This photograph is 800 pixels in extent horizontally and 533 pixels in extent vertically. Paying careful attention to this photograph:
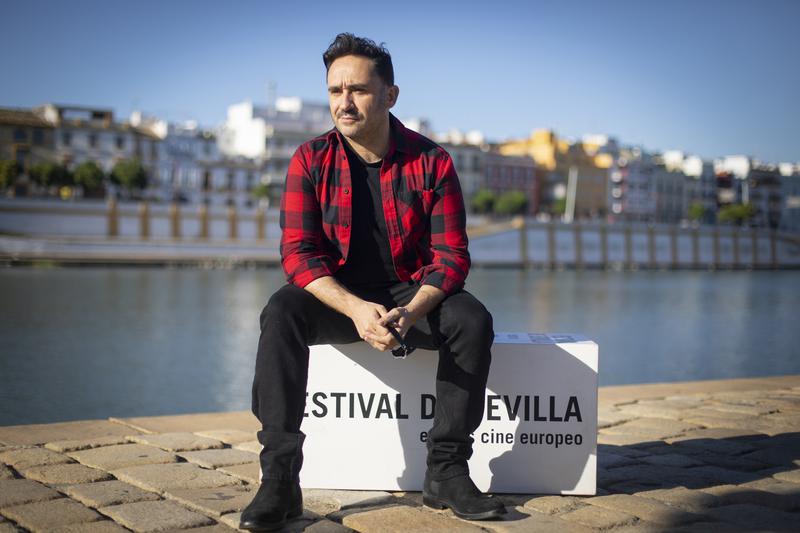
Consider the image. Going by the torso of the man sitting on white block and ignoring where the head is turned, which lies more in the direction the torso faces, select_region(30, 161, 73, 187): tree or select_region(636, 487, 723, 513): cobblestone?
the cobblestone

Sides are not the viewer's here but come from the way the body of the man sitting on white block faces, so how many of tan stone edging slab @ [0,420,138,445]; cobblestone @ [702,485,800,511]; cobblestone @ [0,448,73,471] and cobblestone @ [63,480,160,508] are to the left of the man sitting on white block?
1

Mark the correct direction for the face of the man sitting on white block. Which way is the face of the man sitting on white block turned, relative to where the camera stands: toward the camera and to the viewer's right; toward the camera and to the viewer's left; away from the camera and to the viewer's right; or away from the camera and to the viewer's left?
toward the camera and to the viewer's left

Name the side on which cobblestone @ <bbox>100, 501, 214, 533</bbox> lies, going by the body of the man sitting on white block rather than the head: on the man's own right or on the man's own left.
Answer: on the man's own right

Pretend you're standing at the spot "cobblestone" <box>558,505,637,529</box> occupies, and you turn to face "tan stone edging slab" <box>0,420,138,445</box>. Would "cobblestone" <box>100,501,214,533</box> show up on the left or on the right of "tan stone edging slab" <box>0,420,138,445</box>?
left

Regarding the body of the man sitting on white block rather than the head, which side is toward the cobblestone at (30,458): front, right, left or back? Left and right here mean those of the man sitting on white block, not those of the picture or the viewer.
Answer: right

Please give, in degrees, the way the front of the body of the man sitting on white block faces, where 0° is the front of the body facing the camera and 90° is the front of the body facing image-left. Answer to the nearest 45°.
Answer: approximately 0°

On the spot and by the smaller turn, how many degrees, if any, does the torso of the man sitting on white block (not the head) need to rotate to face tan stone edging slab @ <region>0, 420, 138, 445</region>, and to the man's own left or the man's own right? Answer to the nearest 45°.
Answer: approximately 135° to the man's own right

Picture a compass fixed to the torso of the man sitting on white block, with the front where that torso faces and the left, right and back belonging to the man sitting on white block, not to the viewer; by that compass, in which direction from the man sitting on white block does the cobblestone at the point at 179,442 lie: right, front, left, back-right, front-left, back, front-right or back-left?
back-right

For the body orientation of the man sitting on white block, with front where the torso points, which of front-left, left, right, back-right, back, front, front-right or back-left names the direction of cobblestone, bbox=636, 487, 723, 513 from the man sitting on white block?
left

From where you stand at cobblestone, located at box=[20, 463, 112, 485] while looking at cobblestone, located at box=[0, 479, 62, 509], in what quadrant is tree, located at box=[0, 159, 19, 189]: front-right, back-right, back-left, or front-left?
back-right

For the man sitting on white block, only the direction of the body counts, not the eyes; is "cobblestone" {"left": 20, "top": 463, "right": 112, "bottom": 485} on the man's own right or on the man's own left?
on the man's own right

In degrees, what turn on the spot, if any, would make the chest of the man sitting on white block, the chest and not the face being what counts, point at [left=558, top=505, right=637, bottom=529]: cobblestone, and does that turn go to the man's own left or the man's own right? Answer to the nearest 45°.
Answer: approximately 45° to the man's own left
